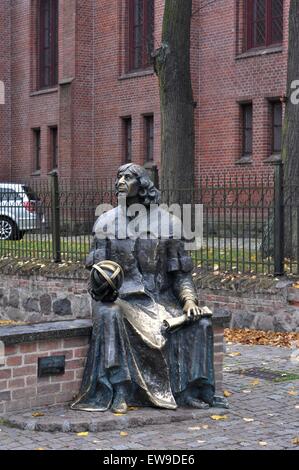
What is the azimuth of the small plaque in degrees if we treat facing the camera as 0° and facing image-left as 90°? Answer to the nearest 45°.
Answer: approximately 0°

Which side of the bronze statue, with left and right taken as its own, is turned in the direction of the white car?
back

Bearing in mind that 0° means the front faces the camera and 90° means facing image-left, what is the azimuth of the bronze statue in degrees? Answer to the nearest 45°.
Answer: approximately 0°

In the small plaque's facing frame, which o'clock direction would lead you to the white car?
The white car is roughly at 6 o'clock from the small plaque.

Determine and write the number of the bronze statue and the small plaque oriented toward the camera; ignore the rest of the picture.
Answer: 2

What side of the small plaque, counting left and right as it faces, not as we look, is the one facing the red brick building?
back

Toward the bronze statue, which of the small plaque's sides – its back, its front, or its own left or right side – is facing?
left

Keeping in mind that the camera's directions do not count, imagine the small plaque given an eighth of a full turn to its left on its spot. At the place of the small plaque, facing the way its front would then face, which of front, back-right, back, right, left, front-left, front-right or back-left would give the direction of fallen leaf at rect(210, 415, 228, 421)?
front-left
